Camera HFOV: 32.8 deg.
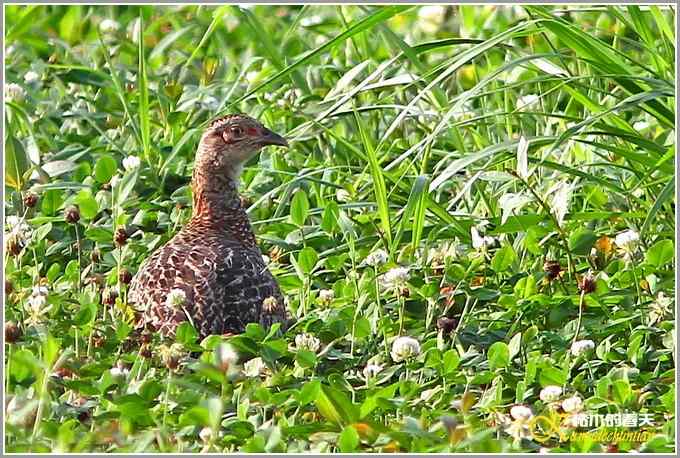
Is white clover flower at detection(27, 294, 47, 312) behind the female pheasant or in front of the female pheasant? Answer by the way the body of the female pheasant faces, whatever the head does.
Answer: behind

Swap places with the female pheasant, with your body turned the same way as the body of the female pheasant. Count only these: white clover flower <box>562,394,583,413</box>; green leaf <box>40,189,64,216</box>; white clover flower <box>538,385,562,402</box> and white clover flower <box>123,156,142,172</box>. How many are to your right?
2

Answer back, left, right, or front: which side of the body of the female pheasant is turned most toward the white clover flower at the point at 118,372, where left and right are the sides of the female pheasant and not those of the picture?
back

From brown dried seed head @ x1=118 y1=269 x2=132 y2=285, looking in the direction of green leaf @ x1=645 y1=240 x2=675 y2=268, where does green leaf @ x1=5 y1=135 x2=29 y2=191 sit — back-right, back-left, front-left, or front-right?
back-left

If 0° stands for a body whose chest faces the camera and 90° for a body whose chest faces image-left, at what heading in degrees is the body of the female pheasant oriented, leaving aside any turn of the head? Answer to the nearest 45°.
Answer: approximately 225°
